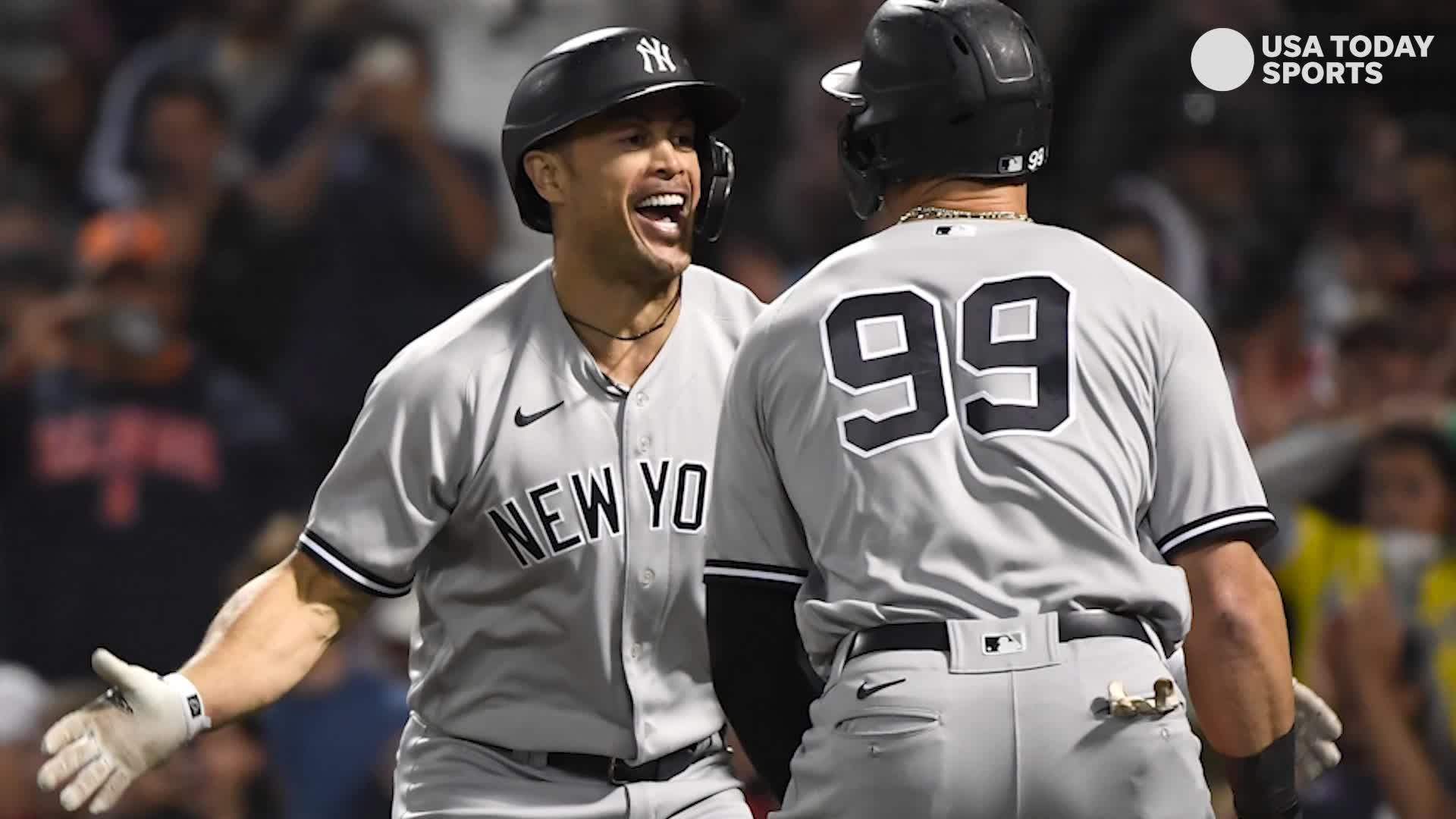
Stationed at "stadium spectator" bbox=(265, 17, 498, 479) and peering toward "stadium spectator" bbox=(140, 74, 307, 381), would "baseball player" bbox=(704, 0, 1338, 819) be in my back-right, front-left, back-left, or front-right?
back-left

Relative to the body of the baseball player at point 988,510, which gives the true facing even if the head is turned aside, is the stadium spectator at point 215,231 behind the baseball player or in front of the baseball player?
in front

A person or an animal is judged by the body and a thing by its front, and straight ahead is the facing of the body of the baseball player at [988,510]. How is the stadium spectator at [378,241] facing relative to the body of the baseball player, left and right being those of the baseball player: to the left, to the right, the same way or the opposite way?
the opposite way

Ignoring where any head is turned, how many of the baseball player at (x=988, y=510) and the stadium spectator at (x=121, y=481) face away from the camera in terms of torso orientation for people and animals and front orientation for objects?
1

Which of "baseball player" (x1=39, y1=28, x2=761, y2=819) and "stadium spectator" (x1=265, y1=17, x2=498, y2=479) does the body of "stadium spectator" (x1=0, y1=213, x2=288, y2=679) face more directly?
the baseball player

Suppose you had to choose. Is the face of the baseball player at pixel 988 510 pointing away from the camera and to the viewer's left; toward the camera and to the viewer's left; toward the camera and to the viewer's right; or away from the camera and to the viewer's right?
away from the camera and to the viewer's left

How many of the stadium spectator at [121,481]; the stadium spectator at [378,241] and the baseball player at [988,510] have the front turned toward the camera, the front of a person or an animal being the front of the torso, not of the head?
2

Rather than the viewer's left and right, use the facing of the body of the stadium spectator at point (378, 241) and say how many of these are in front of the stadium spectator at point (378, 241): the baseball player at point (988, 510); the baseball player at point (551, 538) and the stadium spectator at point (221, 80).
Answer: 2

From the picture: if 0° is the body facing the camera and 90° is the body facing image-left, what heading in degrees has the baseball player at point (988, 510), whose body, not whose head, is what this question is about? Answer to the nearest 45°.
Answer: approximately 180°
